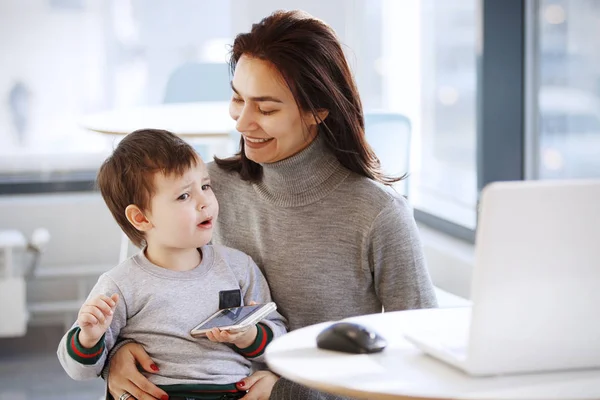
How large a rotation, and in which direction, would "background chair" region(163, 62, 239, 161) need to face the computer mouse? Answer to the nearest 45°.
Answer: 0° — it already faces it

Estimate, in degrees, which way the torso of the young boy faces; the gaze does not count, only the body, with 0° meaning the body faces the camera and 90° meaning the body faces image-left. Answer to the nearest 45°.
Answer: approximately 315°

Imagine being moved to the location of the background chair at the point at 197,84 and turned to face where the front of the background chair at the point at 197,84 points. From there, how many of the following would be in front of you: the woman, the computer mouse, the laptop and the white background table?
4

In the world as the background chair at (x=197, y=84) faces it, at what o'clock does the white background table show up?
The white background table is roughly at 12 o'clock from the background chair.

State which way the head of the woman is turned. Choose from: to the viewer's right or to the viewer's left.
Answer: to the viewer's left

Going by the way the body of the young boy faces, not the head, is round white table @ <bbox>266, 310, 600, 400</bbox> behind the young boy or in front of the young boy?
in front

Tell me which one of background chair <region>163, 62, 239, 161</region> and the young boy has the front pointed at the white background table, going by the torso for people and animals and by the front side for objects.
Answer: the background chair

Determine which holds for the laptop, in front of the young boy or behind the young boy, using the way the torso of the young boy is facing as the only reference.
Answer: in front

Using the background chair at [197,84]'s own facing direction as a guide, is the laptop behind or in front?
in front

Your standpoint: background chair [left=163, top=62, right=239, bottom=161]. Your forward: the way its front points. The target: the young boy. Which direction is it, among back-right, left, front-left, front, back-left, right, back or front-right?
front

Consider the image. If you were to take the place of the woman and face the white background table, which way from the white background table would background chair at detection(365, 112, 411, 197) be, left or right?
right

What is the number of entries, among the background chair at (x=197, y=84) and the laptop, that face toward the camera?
1

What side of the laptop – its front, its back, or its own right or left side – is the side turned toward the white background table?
front

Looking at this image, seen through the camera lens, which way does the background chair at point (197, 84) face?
facing the viewer
